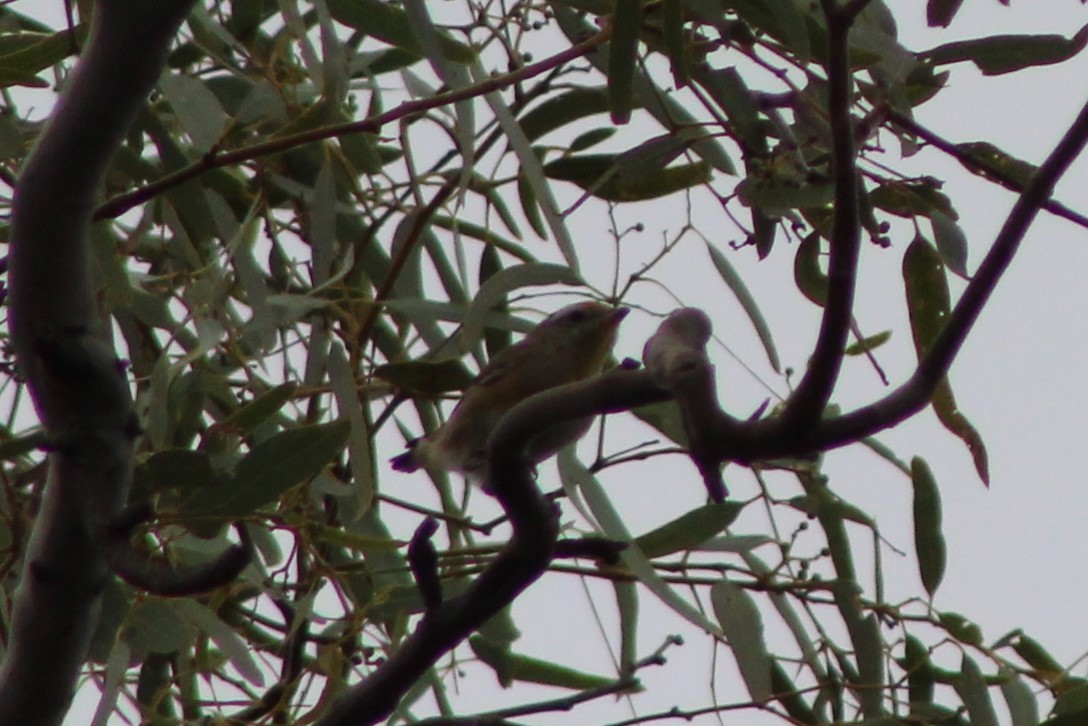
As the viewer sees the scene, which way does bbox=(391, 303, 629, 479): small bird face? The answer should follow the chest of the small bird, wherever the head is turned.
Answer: to the viewer's right
